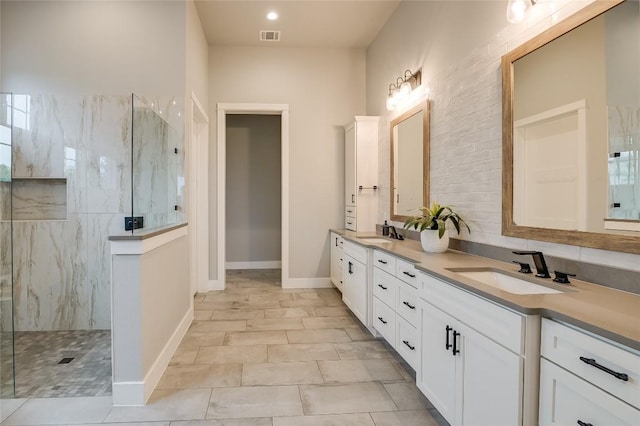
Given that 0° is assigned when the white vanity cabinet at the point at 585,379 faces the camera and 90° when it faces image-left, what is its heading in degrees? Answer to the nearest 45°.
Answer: approximately 45°

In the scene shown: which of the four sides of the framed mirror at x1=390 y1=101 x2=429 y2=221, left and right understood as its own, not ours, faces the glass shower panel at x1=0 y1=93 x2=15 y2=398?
front

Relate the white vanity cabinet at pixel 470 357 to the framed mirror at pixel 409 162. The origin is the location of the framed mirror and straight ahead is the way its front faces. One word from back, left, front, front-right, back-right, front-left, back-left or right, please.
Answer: front-left

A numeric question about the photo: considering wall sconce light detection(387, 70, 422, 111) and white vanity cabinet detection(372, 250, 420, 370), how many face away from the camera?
0

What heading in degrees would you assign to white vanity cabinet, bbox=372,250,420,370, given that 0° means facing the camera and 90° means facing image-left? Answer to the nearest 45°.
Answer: approximately 45°

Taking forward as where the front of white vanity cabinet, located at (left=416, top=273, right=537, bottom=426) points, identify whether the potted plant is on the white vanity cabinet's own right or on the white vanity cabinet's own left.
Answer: on the white vanity cabinet's own right

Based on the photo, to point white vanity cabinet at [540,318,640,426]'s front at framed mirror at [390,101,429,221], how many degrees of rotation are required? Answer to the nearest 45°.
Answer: approximately 90° to its right

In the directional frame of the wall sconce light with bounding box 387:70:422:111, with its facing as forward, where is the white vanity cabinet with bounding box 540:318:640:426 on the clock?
The white vanity cabinet is roughly at 10 o'clock from the wall sconce light.

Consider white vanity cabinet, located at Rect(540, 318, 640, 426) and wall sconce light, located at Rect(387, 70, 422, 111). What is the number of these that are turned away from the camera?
0

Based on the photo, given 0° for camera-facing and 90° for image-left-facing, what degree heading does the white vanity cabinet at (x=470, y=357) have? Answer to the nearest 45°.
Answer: approximately 45°
